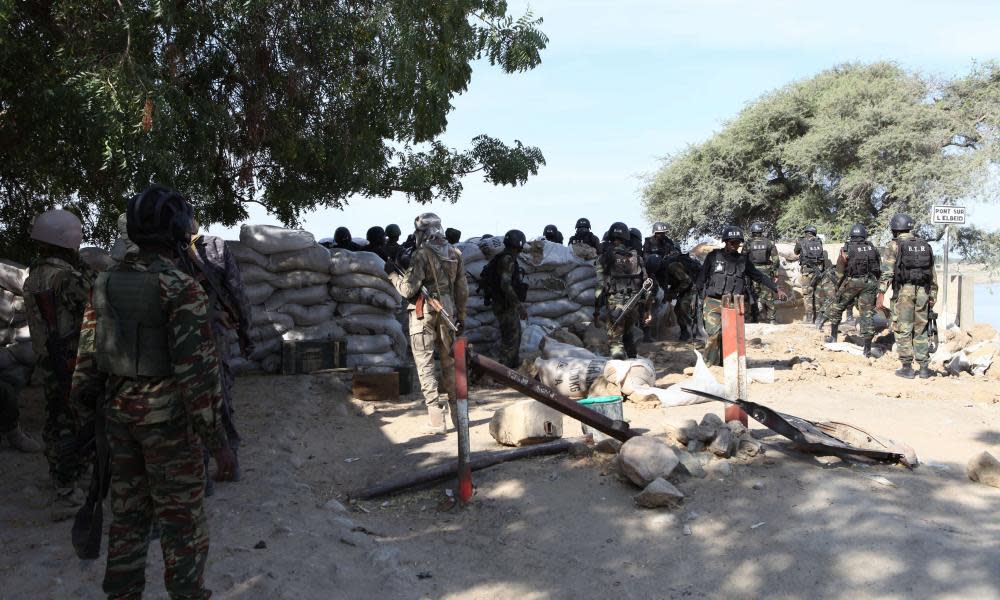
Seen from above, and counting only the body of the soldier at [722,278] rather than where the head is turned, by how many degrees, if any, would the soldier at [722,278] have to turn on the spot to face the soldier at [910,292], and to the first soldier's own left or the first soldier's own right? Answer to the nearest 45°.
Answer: approximately 135° to the first soldier's own left

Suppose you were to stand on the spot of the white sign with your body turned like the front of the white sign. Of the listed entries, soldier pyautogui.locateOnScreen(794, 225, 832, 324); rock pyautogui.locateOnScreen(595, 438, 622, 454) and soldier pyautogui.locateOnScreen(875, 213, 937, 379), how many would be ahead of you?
2

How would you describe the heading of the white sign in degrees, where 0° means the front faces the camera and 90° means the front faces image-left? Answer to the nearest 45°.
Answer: approximately 0°

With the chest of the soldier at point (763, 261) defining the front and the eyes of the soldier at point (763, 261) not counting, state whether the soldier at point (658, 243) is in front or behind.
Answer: behind

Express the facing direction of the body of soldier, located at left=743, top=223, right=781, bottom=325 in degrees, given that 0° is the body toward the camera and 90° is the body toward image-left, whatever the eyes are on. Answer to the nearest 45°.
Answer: approximately 180°

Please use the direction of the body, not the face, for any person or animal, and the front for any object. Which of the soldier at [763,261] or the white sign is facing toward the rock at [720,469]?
the white sign

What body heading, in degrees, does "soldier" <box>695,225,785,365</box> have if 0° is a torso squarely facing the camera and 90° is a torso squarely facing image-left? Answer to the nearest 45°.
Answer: approximately 0°

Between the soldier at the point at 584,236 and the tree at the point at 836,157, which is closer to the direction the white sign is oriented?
the soldier

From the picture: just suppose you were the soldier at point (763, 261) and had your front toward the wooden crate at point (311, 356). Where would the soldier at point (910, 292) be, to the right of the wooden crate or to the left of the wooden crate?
left

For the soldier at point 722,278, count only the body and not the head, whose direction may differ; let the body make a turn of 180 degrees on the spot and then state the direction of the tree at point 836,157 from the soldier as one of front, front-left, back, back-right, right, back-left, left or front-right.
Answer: front

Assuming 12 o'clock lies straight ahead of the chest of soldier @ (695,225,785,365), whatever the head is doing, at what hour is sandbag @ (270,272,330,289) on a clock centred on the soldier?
The sandbag is roughly at 2 o'clock from the soldier.

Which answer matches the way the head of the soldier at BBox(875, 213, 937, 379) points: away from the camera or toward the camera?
away from the camera

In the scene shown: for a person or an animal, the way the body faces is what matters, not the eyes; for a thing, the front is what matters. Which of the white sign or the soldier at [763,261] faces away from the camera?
the soldier

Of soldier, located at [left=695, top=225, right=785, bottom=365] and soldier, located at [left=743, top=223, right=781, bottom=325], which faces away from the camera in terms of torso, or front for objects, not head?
soldier, located at [left=743, top=223, right=781, bottom=325]

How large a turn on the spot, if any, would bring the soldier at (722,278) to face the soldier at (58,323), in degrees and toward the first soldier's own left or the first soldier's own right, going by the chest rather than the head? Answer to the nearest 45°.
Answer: approximately 45° to the first soldier's own right
